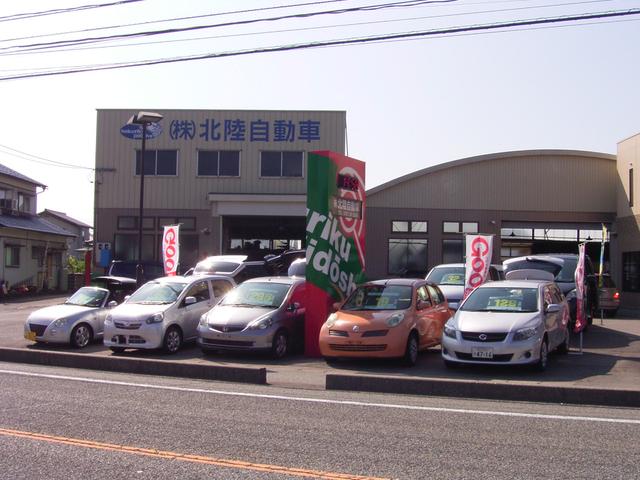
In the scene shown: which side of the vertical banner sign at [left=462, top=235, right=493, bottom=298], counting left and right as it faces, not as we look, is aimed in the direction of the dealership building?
back

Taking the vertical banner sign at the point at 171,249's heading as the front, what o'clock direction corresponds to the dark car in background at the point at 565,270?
The dark car in background is roughly at 10 o'clock from the vertical banner sign.

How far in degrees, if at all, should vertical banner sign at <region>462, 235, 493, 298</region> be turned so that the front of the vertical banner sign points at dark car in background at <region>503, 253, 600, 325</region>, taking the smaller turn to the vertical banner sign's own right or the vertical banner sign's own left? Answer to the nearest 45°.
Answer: approximately 135° to the vertical banner sign's own left

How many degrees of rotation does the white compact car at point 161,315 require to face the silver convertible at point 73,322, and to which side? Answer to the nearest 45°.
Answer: approximately 90° to its right

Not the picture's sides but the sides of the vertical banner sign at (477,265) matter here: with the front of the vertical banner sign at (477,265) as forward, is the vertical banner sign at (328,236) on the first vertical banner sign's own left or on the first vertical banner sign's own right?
on the first vertical banner sign's own right

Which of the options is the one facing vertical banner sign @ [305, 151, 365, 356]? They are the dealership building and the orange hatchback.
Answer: the dealership building

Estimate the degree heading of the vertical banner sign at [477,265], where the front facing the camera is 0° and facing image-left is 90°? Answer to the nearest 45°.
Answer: approximately 0°

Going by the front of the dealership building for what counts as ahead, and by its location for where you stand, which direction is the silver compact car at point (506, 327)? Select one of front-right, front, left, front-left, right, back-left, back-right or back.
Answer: front

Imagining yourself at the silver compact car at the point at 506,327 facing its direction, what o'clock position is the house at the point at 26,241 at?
The house is roughly at 3 o'clock from the silver compact car.

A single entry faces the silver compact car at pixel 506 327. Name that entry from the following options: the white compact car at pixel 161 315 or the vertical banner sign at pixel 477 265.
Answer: the vertical banner sign

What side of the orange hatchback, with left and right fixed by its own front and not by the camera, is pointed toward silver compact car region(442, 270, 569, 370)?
left

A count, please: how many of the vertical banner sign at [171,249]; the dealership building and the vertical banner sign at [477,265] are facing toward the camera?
3

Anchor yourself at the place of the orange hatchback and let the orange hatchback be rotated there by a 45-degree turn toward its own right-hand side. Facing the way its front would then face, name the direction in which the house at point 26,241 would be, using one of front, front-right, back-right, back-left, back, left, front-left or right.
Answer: front-right

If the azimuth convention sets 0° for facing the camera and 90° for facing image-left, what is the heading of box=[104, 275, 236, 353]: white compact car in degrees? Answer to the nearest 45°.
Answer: approximately 45°

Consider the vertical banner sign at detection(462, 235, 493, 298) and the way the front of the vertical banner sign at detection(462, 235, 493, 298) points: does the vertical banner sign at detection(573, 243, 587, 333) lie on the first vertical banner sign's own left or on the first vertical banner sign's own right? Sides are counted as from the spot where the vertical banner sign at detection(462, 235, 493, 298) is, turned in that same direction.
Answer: on the first vertical banner sign's own left

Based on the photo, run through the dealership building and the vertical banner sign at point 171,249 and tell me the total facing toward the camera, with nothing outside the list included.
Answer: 2

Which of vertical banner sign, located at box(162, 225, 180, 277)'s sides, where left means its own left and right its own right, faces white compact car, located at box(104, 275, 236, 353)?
front

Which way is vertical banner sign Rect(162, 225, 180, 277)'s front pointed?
toward the camera
